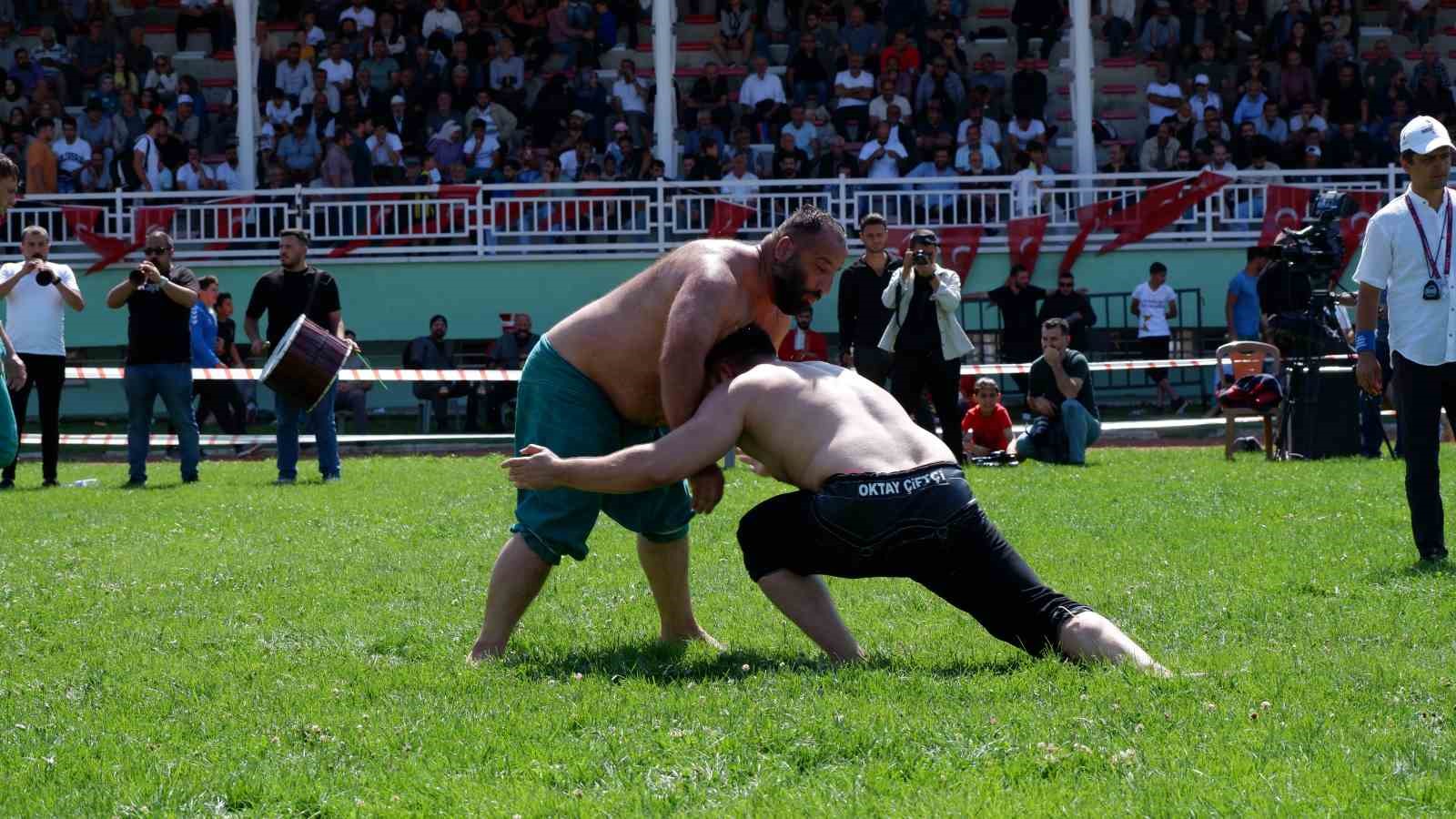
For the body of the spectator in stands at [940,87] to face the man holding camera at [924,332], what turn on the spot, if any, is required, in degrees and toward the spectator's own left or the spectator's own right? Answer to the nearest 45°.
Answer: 0° — they already face them

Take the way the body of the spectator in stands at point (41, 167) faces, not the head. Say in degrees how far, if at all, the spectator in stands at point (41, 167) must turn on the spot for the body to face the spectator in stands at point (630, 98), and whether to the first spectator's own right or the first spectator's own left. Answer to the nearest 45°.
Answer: approximately 45° to the first spectator's own left

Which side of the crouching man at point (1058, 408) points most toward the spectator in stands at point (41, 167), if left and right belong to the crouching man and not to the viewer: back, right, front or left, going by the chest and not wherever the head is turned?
right

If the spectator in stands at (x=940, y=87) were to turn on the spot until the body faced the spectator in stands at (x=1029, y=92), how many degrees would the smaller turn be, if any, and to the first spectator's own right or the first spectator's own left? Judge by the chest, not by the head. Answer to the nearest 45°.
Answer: approximately 90° to the first spectator's own left

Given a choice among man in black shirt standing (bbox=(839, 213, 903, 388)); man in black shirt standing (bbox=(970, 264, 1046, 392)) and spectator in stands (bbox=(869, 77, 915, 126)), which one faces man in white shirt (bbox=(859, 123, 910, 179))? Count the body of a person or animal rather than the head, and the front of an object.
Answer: the spectator in stands
